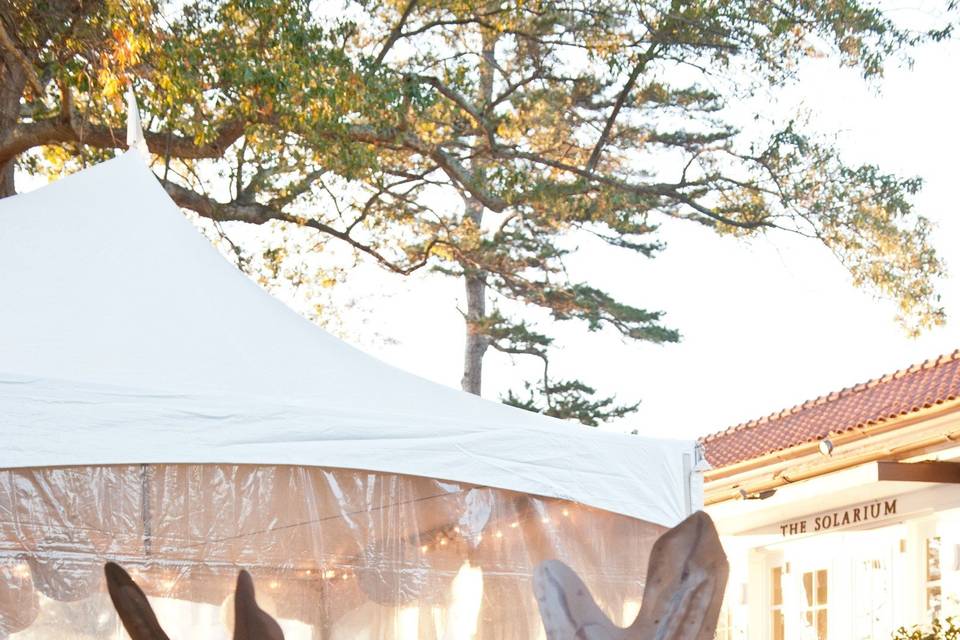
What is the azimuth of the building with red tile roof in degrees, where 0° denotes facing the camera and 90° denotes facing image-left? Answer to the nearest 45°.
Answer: approximately 45°
